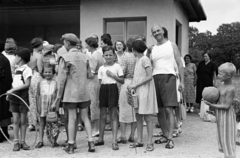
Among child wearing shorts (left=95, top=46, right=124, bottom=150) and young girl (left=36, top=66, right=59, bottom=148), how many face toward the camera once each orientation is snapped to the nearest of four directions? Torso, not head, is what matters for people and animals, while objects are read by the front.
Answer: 2

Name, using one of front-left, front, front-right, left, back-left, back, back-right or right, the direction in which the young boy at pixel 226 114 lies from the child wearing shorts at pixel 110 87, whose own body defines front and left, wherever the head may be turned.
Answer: front-left

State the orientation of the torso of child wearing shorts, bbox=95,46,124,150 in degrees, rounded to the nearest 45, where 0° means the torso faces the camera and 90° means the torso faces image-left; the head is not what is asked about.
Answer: approximately 0°

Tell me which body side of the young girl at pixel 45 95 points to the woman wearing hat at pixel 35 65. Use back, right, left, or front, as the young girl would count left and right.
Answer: back

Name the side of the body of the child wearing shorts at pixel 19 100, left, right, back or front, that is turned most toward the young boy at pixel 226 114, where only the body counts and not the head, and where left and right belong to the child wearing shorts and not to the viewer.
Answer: left

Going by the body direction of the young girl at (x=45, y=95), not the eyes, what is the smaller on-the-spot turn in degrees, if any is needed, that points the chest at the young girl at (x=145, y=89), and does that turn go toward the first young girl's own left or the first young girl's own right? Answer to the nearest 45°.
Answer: approximately 45° to the first young girl's own left

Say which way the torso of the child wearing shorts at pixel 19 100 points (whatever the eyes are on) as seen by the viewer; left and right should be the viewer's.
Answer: facing the viewer and to the left of the viewer

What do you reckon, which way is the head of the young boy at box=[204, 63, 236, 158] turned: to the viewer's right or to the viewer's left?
to the viewer's left
